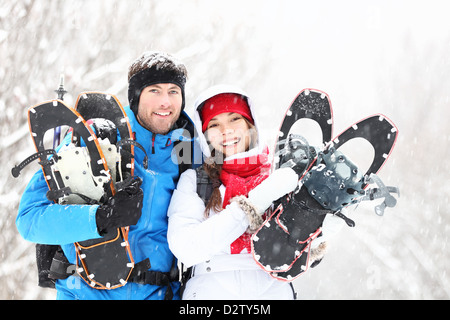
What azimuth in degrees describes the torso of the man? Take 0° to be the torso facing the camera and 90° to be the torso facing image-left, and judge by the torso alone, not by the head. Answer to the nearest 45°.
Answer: approximately 315°
